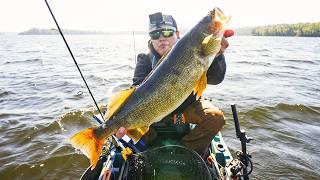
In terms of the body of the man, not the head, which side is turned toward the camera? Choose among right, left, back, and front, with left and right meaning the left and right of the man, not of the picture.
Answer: front
